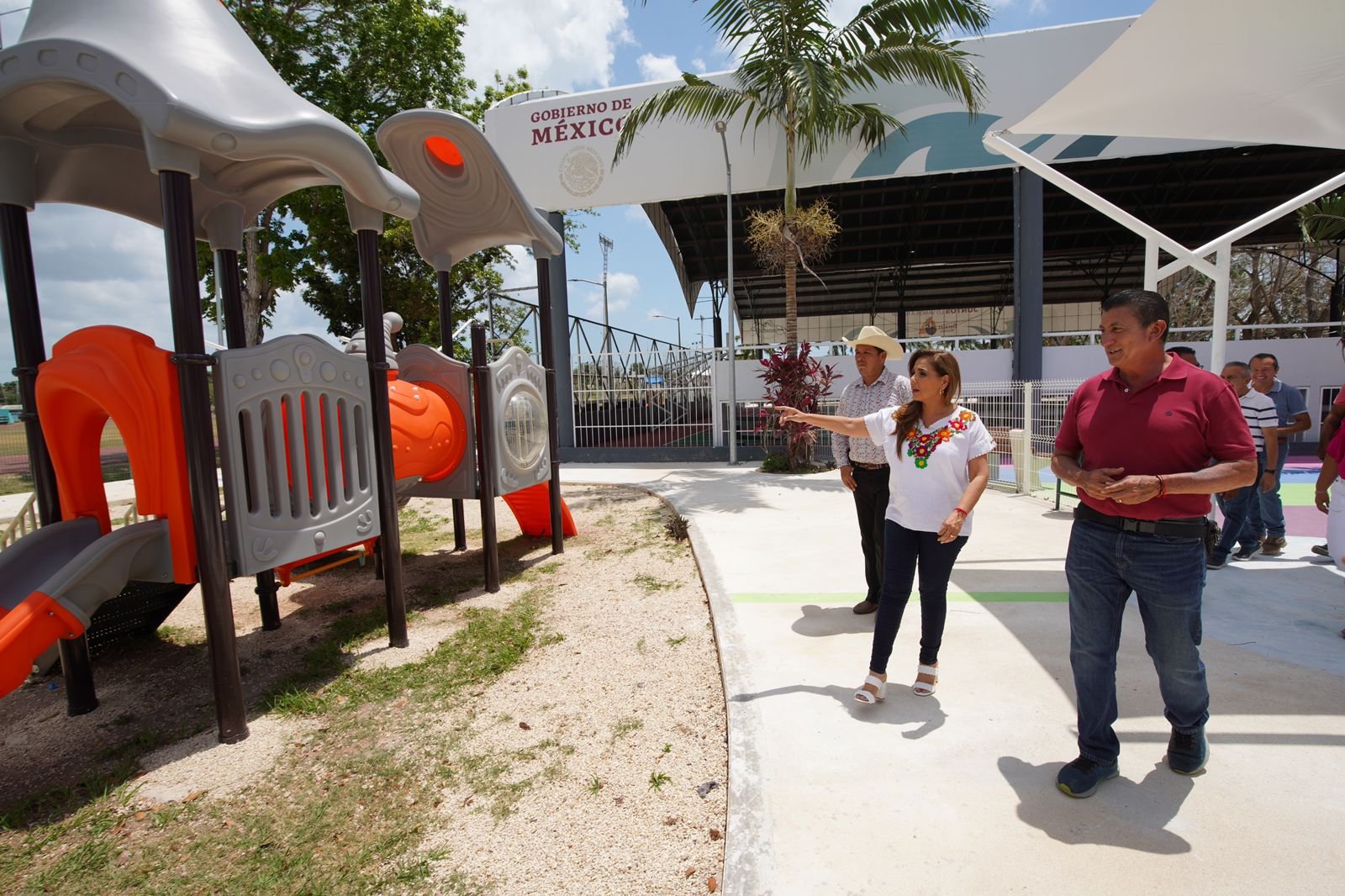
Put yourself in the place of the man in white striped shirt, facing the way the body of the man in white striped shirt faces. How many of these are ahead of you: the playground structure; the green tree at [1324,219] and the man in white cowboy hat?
2

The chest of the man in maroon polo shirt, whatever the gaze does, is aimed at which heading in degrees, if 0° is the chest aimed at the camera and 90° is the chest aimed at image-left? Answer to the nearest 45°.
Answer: approximately 45°

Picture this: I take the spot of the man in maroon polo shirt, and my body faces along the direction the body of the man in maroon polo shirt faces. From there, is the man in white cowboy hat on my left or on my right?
on my right

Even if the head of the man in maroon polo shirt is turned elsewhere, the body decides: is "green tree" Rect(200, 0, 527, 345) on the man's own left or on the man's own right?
on the man's own right
